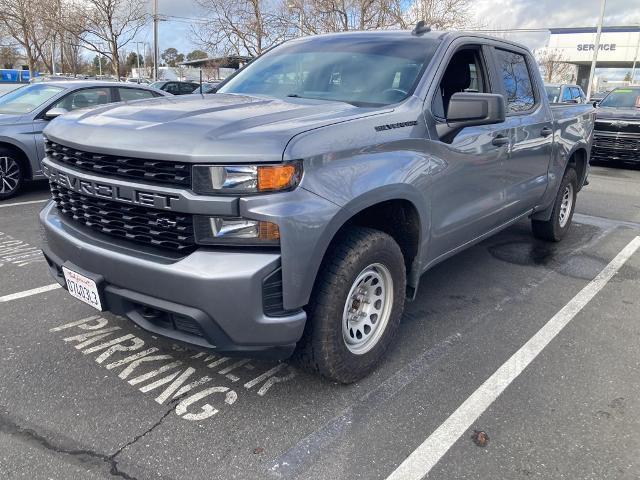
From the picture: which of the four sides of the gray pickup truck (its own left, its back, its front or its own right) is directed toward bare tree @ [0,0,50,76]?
right

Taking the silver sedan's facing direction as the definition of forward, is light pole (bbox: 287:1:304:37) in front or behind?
behind

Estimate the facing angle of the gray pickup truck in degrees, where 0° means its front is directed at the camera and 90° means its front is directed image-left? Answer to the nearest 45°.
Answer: approximately 45°

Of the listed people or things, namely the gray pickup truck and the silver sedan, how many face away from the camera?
0

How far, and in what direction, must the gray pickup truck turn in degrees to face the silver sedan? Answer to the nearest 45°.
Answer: approximately 90° to its right

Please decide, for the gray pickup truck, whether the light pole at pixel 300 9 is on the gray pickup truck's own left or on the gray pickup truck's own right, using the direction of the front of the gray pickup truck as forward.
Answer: on the gray pickup truck's own right

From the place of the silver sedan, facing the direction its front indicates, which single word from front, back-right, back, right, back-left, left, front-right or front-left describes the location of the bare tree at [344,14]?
back
